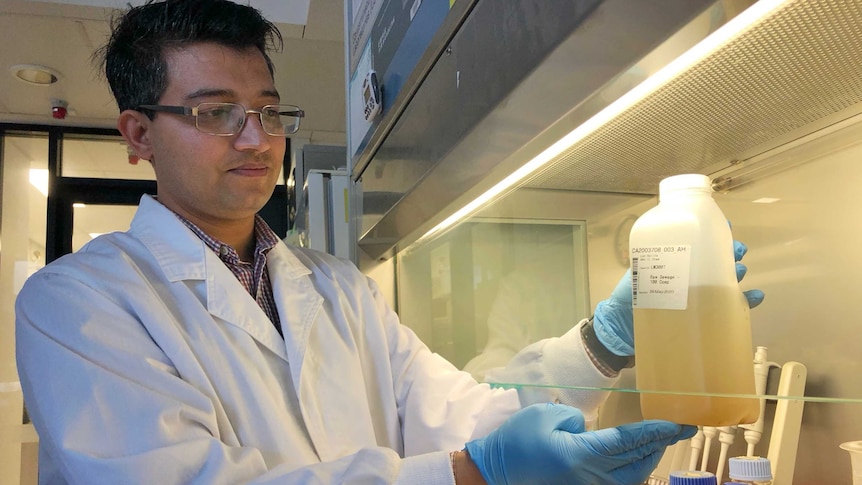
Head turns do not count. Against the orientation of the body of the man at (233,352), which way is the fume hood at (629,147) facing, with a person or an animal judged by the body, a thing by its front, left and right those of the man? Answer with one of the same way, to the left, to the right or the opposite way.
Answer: to the right

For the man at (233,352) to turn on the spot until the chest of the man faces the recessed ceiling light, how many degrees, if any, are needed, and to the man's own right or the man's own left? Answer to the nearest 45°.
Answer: approximately 180°

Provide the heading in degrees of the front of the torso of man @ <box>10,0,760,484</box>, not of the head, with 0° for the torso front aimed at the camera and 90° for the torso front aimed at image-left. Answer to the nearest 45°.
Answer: approximately 315°

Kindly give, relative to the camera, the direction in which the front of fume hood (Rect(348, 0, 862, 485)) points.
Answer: facing the viewer and to the left of the viewer

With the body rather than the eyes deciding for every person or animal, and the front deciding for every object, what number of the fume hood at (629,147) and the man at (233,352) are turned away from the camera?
0
